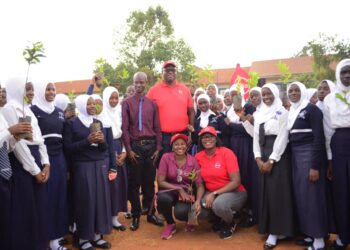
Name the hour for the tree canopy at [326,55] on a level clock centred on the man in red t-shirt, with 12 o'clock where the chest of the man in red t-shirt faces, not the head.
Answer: The tree canopy is roughly at 7 o'clock from the man in red t-shirt.

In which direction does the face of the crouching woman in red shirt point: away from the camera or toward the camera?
toward the camera

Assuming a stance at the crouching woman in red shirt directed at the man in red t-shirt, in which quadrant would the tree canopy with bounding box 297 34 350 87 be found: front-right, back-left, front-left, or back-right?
front-right

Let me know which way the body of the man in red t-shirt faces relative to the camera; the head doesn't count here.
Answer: toward the camera

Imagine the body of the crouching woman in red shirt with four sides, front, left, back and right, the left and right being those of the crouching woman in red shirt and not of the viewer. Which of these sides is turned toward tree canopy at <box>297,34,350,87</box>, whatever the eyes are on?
back
